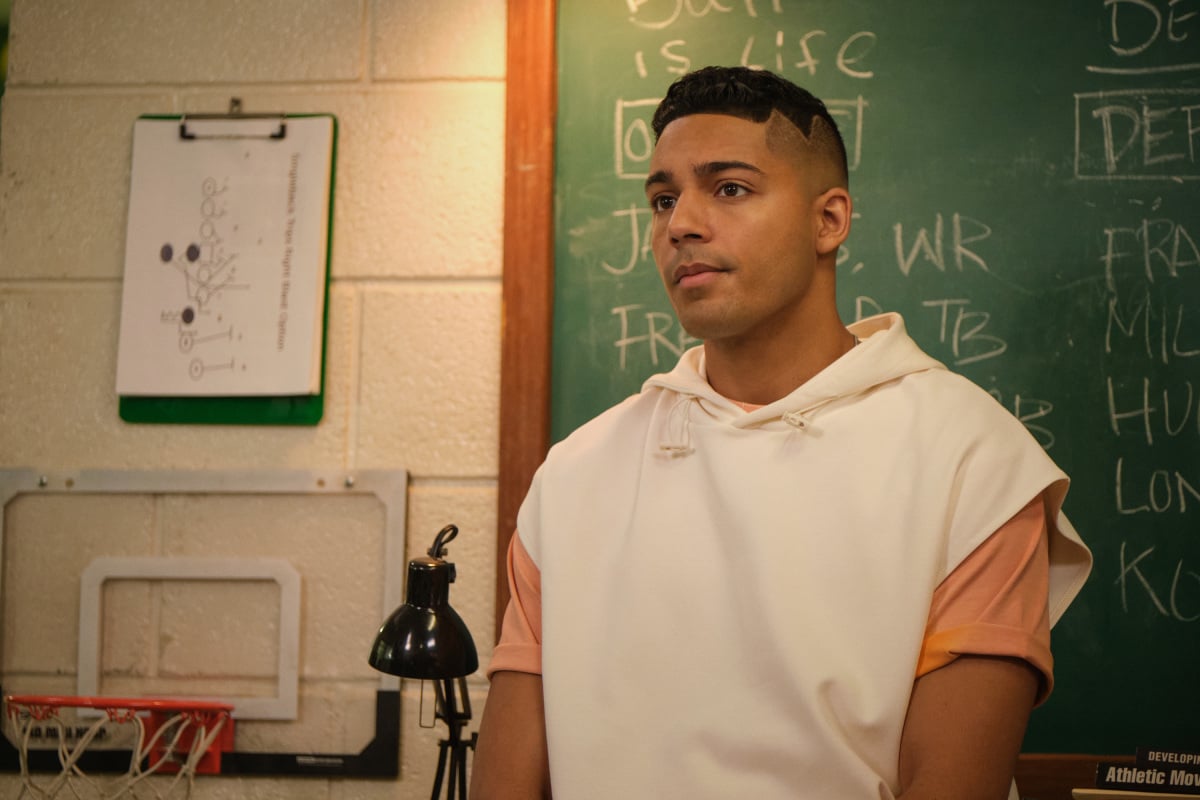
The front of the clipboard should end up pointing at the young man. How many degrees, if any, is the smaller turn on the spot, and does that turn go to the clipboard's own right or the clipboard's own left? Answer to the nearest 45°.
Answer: approximately 45° to the clipboard's own left

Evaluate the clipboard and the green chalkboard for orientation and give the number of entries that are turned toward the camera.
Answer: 2

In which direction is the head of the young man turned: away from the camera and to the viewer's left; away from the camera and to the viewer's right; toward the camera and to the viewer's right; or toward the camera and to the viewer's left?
toward the camera and to the viewer's left

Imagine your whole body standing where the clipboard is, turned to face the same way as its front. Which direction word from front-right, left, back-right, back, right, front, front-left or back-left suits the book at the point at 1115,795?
front-left

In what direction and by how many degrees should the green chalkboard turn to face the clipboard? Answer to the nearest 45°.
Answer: approximately 90° to its right

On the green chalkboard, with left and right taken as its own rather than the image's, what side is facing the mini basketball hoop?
right

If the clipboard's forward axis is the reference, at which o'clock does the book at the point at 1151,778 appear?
The book is roughly at 10 o'clock from the clipboard.

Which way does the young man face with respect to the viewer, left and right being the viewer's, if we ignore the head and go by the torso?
facing the viewer and to the left of the viewer
